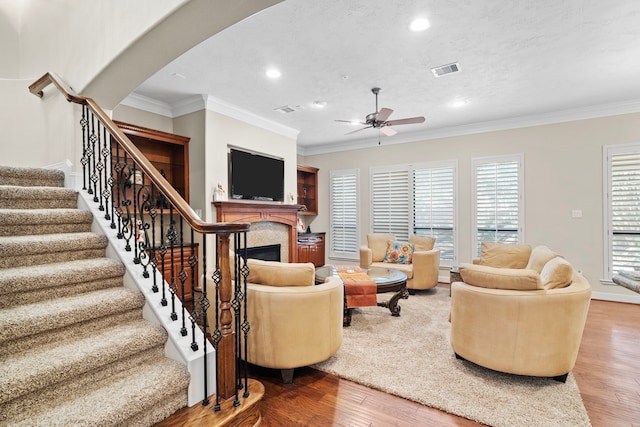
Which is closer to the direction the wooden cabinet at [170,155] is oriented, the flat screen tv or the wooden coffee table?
the wooden coffee table

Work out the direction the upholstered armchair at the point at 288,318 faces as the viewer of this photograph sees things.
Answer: facing away from the viewer and to the right of the viewer

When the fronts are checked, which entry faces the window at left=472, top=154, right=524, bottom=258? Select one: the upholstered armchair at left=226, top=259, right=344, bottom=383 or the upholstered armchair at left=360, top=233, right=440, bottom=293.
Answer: the upholstered armchair at left=226, top=259, right=344, bottom=383

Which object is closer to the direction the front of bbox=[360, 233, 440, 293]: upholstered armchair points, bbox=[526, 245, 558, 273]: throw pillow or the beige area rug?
the beige area rug

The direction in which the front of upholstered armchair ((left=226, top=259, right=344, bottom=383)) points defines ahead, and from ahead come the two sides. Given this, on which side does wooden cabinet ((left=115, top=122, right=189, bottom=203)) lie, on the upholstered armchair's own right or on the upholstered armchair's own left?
on the upholstered armchair's own left

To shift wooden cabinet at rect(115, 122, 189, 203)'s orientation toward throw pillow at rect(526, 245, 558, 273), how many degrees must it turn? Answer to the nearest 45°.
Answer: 0° — it already faces it

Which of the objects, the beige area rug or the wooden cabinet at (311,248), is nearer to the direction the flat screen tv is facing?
the beige area rug

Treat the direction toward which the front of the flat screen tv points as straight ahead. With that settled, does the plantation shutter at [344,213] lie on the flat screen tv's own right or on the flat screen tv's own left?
on the flat screen tv's own left
